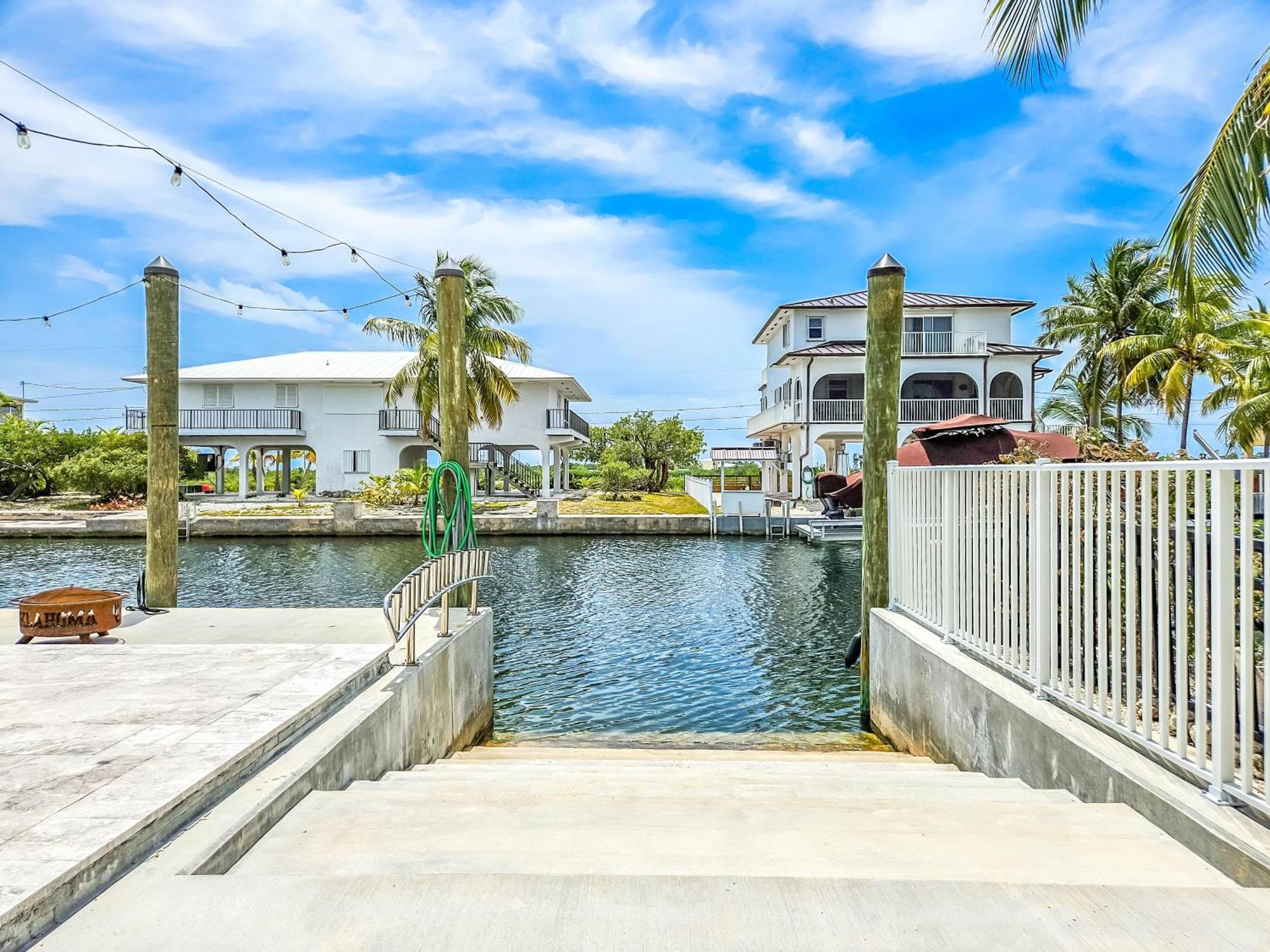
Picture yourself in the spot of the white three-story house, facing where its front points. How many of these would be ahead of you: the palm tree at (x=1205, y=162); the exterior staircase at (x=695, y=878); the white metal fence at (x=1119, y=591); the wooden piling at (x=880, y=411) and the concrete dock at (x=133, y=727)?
5

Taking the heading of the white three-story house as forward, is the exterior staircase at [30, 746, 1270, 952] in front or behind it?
in front

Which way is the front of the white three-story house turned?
toward the camera

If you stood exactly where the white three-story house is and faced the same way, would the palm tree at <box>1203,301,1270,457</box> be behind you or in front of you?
in front

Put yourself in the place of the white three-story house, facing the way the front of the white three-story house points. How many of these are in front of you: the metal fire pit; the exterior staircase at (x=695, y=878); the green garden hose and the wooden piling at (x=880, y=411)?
4

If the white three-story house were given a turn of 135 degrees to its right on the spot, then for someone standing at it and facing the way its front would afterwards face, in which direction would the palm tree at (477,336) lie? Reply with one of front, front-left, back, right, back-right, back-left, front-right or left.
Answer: left

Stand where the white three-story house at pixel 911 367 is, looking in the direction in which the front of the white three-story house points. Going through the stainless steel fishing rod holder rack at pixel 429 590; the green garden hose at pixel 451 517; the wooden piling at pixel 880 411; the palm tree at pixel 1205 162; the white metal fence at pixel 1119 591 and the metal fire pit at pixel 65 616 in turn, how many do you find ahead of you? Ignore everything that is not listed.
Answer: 6

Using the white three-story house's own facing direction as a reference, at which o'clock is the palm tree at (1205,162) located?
The palm tree is roughly at 12 o'clock from the white three-story house.

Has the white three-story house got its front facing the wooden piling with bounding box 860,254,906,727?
yes

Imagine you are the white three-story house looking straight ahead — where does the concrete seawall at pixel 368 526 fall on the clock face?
The concrete seawall is roughly at 2 o'clock from the white three-story house.

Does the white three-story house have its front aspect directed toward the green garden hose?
yes

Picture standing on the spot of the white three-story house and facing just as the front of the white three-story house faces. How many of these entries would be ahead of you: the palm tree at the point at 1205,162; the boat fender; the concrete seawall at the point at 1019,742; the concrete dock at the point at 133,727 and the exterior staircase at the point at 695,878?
5

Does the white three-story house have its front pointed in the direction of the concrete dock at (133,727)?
yes

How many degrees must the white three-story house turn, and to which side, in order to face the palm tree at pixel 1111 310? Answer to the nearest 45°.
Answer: approximately 135° to its left

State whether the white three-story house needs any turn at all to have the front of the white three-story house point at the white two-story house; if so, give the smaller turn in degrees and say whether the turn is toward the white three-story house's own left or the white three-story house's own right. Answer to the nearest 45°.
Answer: approximately 90° to the white three-story house's own right

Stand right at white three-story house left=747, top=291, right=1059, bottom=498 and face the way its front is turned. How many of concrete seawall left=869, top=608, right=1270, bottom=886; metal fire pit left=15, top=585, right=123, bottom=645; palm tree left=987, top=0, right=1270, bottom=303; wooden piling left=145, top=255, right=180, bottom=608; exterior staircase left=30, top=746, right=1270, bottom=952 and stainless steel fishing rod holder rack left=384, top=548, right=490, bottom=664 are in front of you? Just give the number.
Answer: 6

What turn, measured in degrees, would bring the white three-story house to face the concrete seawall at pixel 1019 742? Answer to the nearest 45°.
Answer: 0° — it already faces it

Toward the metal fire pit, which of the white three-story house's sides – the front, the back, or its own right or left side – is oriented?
front
